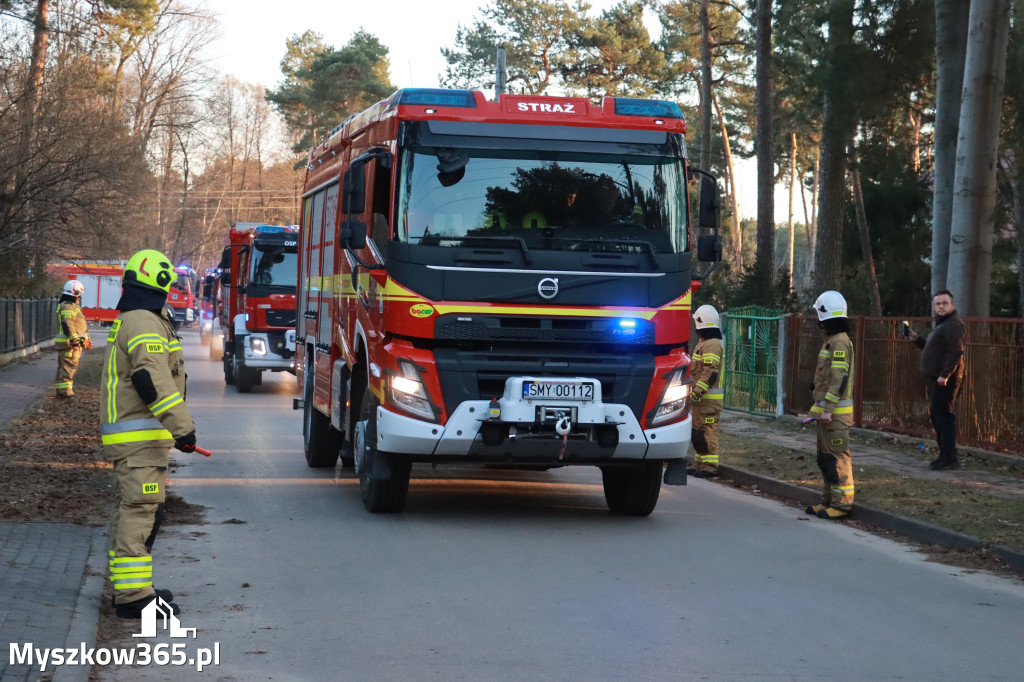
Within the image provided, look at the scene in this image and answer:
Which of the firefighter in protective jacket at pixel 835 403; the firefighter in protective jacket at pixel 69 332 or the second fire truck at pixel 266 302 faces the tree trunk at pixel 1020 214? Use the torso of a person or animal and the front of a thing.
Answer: the firefighter in protective jacket at pixel 69 332

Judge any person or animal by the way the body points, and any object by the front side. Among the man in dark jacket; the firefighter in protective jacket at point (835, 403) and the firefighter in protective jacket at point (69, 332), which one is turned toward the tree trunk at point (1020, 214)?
the firefighter in protective jacket at point (69, 332)

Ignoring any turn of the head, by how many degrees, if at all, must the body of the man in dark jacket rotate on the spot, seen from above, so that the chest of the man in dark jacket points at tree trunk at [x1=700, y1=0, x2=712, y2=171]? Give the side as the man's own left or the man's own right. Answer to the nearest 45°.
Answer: approximately 90° to the man's own right

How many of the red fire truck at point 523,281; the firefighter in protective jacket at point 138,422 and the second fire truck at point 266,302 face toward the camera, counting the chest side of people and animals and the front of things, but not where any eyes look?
2

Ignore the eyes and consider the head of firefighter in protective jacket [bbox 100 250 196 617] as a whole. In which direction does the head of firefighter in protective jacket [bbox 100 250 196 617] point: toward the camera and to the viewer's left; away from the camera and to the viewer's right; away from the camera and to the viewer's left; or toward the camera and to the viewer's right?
away from the camera and to the viewer's right

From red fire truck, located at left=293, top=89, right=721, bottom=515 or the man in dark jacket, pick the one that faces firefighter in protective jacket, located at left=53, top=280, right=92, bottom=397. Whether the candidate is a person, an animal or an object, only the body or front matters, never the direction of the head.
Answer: the man in dark jacket

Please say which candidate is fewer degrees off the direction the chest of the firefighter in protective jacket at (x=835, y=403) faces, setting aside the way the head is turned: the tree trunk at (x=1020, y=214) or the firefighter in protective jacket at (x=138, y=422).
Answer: the firefighter in protective jacket

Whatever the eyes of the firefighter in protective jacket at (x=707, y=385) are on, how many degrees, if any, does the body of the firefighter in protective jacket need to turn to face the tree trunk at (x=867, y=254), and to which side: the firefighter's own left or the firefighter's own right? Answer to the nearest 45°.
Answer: approximately 90° to the firefighter's own right

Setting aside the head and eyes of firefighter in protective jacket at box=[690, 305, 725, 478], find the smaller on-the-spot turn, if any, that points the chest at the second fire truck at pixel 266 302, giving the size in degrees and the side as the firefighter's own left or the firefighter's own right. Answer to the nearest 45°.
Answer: approximately 45° to the firefighter's own right

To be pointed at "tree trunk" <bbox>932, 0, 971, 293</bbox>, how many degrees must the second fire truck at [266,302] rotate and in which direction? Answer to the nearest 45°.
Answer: approximately 45° to its left
